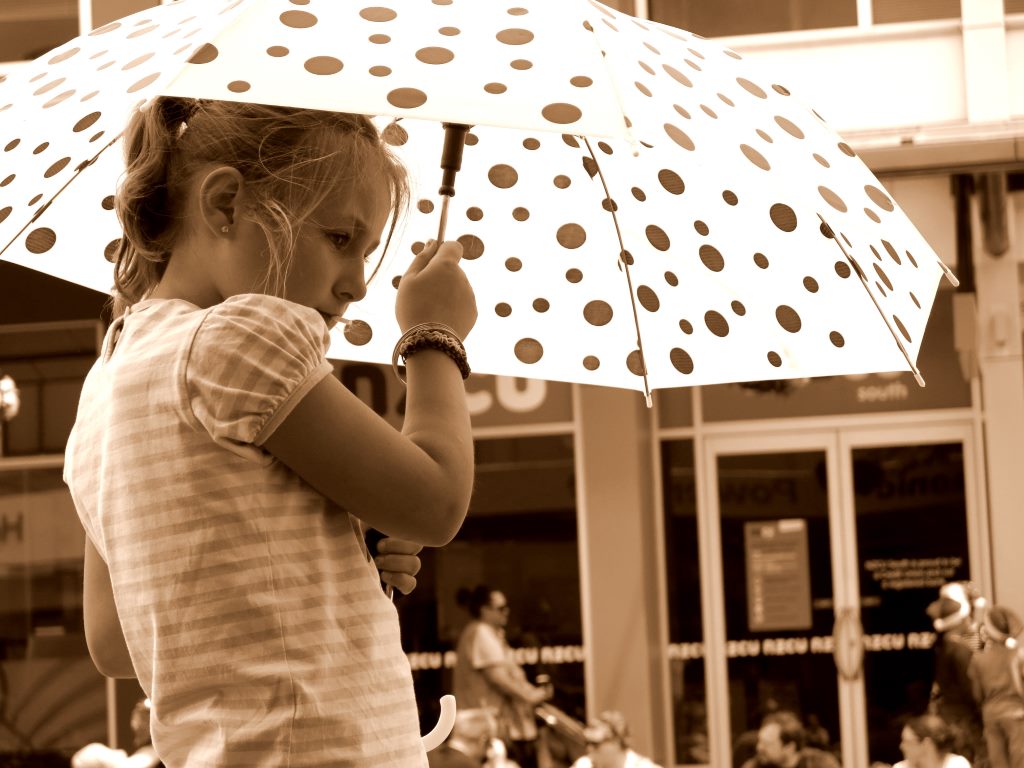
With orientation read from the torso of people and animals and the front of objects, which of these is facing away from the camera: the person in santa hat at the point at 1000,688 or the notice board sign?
the person in santa hat

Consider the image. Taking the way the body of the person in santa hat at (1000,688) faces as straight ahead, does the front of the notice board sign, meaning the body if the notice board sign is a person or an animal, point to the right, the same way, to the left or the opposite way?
the opposite way

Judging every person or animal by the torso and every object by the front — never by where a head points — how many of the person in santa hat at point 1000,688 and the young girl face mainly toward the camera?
0

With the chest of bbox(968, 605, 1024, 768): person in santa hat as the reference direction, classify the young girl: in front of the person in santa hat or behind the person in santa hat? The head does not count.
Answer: behind

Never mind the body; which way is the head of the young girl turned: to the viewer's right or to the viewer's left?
to the viewer's right

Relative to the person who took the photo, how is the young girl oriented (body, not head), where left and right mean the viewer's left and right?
facing away from the viewer and to the right of the viewer

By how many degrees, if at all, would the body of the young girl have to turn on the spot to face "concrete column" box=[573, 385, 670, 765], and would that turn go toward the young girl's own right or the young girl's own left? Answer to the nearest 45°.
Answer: approximately 45° to the young girl's own left

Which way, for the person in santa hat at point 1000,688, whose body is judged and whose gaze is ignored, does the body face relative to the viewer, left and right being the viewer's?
facing away from the viewer

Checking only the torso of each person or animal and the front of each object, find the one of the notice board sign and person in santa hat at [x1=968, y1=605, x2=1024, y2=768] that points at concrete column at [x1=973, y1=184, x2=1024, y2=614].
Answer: the person in santa hat

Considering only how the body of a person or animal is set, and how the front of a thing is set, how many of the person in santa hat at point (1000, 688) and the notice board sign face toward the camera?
1

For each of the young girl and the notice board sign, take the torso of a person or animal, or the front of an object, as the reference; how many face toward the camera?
1

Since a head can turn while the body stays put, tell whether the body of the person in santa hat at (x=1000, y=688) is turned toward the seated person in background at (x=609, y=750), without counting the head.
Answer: no

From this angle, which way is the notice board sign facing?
toward the camera

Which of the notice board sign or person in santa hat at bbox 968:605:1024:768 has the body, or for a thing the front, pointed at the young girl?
the notice board sign

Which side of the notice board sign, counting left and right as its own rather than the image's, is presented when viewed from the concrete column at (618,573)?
right

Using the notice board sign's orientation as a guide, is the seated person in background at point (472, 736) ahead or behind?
ahead

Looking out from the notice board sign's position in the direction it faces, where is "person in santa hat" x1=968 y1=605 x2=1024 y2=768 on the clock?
The person in santa hat is roughly at 11 o'clock from the notice board sign.

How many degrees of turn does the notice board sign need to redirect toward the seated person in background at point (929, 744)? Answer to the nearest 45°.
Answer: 0° — it already faces them

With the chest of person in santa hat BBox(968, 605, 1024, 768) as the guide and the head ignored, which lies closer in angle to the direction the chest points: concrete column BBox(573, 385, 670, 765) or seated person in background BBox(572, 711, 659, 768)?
the concrete column

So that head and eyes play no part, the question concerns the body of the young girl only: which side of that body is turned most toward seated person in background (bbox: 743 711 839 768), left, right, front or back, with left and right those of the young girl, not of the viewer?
front
